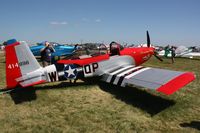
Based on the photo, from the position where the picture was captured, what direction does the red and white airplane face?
facing away from the viewer and to the right of the viewer
